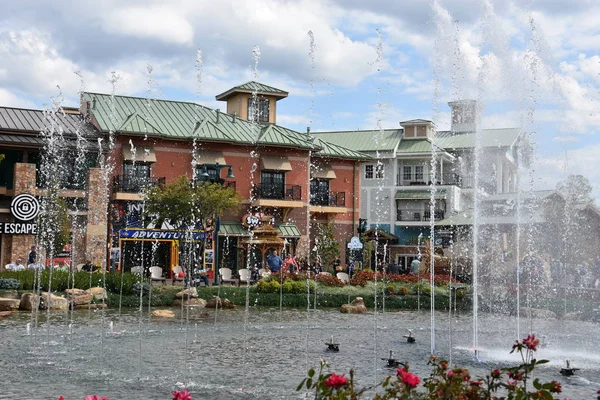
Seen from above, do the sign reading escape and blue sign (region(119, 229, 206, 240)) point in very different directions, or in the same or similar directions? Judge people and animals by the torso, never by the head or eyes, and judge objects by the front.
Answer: same or similar directions

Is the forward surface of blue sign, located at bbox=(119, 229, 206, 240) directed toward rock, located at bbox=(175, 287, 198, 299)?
yes

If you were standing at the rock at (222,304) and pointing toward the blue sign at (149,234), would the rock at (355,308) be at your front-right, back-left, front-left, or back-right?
back-right

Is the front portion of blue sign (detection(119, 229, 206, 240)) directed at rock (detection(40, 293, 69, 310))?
yes

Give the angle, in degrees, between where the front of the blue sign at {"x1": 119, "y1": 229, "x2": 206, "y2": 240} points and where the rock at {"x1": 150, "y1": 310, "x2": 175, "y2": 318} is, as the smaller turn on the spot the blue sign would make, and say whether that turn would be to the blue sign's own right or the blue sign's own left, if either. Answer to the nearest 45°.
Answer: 0° — it already faces it

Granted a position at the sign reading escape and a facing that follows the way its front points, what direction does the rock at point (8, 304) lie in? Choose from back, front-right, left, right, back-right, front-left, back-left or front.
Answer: front

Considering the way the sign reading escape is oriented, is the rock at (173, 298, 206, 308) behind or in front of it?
in front

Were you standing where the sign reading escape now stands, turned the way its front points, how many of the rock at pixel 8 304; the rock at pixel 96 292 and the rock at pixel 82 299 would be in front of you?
3

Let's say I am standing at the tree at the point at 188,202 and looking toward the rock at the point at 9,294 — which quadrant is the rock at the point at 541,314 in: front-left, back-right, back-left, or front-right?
front-left

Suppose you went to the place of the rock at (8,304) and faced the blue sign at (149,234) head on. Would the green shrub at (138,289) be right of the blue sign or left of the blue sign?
right

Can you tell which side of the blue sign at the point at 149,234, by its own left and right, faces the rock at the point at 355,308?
front

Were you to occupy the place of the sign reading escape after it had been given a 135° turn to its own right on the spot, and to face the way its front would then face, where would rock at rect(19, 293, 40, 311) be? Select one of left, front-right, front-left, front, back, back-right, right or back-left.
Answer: back-left

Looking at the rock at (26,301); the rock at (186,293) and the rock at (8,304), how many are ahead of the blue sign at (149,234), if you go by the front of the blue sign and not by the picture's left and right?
3

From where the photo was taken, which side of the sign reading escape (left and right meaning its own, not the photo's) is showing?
front

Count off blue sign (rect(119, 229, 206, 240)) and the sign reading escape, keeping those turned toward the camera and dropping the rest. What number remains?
2

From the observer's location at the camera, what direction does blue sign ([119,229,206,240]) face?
facing the viewer

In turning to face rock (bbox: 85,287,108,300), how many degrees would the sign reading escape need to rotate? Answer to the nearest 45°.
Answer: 0° — it already faces it

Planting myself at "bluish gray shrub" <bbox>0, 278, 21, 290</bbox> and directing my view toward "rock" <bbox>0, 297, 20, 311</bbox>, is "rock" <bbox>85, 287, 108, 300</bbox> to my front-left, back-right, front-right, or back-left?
front-left
